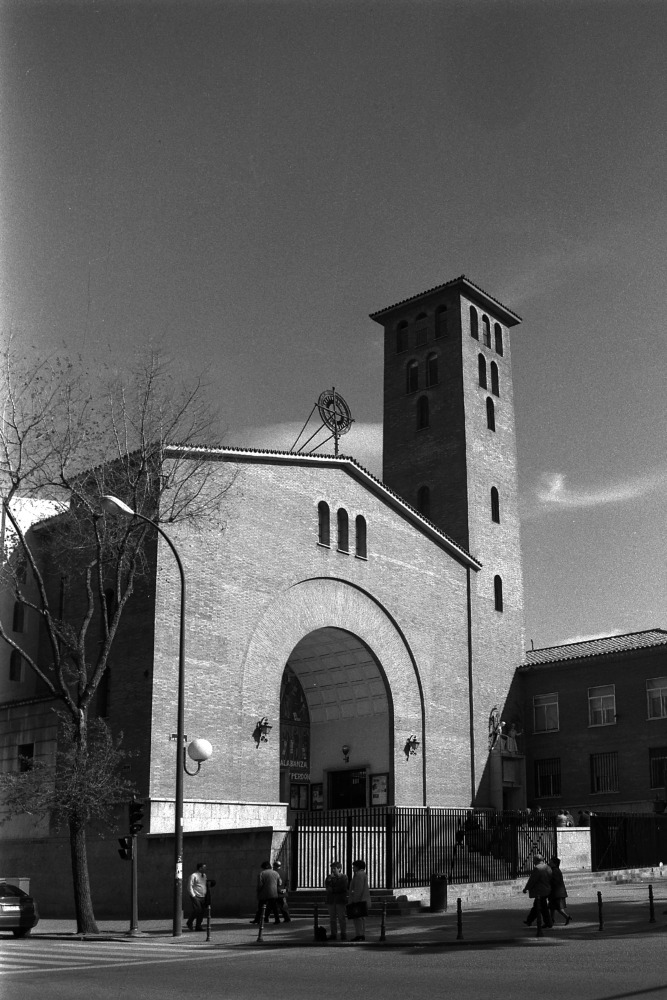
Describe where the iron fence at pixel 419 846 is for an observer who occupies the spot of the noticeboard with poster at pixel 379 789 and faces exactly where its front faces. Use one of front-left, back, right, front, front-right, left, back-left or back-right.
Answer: front

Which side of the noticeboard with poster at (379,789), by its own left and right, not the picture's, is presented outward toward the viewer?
front

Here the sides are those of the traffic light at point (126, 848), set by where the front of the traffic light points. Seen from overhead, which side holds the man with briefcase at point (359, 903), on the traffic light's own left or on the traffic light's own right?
on the traffic light's own left

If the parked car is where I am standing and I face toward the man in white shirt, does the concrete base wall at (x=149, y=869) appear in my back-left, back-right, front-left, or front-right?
front-left

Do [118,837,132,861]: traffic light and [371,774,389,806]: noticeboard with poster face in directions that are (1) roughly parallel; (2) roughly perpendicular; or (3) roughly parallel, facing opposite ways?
roughly perpendicular

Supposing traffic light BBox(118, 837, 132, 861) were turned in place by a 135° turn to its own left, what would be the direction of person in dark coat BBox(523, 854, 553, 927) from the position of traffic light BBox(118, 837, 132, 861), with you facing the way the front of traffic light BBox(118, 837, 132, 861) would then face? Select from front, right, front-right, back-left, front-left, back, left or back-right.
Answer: front

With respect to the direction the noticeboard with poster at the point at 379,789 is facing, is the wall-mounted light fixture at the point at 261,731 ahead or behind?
ahead

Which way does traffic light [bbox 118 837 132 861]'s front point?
to the viewer's left

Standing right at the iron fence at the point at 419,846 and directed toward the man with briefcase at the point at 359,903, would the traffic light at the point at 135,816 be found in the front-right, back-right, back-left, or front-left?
front-right

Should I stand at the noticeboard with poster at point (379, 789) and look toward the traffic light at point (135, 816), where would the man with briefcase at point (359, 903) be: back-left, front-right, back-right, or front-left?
front-left

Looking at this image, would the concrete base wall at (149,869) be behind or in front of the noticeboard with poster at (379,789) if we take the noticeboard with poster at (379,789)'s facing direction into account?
in front

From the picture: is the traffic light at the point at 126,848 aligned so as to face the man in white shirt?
no

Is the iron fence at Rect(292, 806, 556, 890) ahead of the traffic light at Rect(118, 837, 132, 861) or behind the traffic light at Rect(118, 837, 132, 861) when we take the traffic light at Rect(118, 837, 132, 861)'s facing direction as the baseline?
behind

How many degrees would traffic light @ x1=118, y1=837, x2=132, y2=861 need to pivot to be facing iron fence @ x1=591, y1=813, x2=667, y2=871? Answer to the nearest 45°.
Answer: approximately 135° to its right

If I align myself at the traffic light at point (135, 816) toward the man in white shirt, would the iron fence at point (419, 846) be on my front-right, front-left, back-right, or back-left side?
front-left
